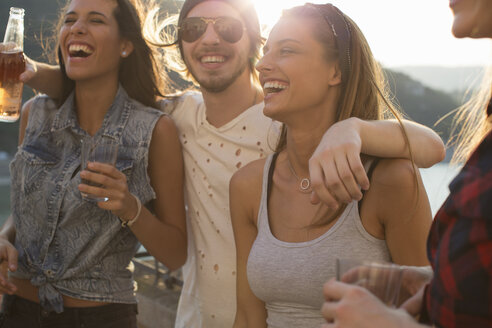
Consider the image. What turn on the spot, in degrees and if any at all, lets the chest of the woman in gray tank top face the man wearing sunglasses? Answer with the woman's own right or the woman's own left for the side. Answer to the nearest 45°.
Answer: approximately 90° to the woman's own right

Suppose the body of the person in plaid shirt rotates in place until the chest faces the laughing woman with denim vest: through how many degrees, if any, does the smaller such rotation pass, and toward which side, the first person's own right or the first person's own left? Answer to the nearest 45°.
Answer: approximately 45° to the first person's own right

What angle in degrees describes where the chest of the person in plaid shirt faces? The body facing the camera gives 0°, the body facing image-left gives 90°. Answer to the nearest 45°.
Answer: approximately 90°

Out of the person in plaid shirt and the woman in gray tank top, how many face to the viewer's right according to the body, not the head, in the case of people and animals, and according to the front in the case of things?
0

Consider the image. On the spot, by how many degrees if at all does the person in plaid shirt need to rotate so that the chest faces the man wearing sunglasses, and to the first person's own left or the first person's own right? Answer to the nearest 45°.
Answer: approximately 45° to the first person's own right

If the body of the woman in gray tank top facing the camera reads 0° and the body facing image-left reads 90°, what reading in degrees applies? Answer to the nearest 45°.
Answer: approximately 45°

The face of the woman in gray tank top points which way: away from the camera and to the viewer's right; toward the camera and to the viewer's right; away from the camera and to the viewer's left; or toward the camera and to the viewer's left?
toward the camera and to the viewer's left
